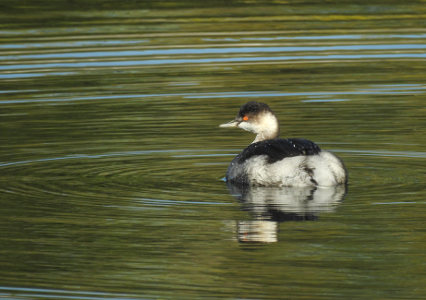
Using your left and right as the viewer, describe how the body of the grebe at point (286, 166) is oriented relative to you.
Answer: facing to the left of the viewer
